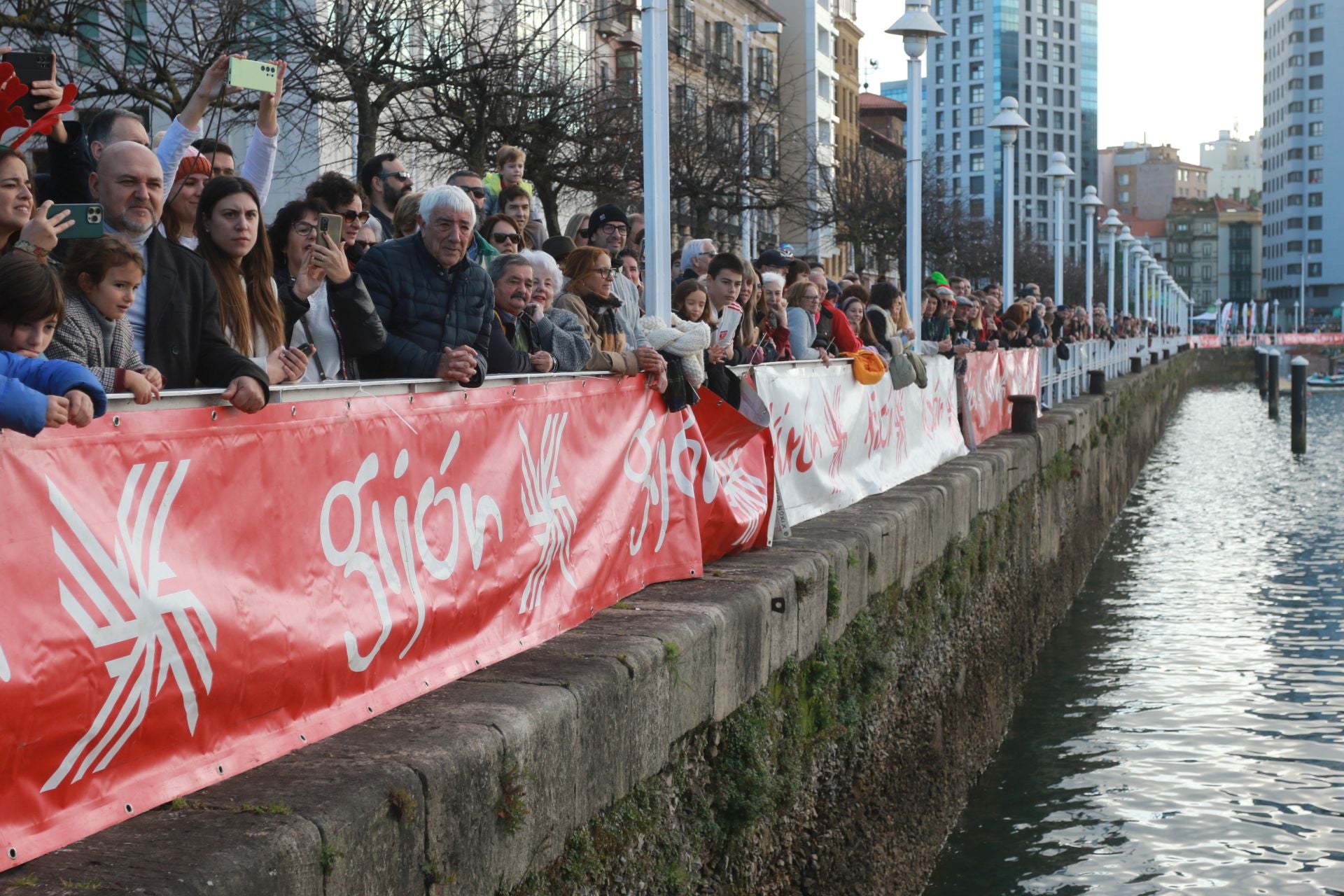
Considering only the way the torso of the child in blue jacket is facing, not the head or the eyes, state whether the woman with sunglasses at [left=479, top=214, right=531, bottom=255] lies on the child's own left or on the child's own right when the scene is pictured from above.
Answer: on the child's own left

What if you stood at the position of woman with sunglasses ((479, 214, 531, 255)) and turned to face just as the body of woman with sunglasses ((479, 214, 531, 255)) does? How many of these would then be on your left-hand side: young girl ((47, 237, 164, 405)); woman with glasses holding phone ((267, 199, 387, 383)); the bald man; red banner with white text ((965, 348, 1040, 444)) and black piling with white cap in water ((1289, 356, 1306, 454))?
2

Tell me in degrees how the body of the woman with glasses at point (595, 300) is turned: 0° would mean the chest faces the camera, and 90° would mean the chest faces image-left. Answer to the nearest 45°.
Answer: approximately 315°

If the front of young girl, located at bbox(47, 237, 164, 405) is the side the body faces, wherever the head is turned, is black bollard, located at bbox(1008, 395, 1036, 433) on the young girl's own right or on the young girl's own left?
on the young girl's own left

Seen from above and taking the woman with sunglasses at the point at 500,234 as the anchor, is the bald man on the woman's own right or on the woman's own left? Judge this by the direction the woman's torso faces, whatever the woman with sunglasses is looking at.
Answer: on the woman's own right

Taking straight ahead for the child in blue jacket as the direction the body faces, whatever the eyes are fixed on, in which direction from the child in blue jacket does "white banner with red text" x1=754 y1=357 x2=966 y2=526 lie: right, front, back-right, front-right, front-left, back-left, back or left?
left

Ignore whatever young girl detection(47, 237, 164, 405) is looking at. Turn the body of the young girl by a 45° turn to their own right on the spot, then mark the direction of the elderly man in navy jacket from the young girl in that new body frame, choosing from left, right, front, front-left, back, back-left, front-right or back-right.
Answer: back-left

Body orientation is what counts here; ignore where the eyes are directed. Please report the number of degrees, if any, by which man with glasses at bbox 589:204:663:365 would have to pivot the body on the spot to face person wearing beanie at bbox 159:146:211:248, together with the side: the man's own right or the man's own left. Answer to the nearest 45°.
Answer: approximately 90° to the man's own right

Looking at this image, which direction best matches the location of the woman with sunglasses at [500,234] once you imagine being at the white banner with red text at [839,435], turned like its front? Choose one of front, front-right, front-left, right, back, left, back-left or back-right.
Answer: right

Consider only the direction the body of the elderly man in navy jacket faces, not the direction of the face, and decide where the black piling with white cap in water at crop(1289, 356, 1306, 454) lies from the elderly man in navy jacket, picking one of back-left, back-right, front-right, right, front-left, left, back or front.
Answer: left
